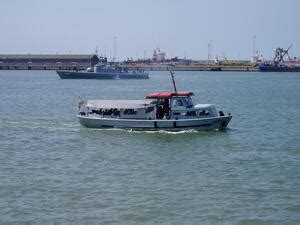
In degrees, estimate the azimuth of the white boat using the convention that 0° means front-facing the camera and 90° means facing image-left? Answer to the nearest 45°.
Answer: approximately 270°
